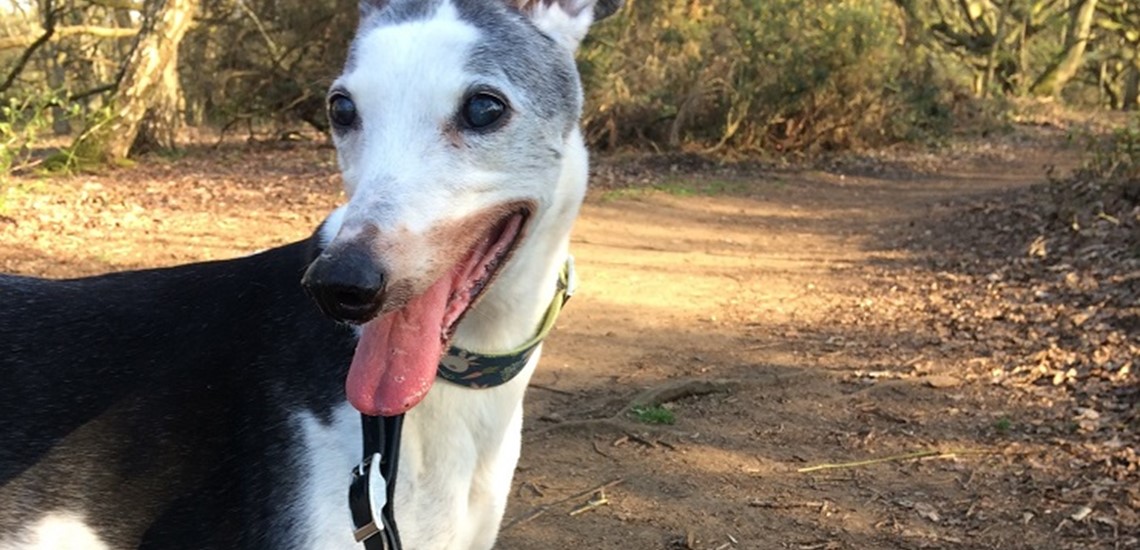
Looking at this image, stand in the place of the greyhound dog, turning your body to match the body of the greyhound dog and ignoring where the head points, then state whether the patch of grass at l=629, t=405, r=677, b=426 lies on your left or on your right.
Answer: on your left

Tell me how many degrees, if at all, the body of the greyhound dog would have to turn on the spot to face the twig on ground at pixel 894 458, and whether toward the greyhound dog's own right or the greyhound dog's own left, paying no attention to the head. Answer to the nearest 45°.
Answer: approximately 90° to the greyhound dog's own left

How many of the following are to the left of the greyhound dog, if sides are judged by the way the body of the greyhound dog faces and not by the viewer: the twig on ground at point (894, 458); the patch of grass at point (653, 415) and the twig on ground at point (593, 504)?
3

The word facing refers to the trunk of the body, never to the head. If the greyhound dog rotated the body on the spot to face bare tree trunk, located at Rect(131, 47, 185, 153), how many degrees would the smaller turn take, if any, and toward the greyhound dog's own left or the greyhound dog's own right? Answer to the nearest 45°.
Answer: approximately 135° to the greyhound dog's own left

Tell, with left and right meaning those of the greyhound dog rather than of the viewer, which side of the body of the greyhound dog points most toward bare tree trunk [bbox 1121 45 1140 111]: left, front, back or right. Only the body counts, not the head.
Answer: left

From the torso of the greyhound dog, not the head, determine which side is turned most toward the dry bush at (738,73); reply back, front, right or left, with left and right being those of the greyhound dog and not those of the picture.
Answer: left

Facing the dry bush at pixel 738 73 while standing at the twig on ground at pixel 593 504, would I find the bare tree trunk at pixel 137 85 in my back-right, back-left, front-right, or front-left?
front-left

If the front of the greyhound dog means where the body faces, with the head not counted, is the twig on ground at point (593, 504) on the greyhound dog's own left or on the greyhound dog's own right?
on the greyhound dog's own left

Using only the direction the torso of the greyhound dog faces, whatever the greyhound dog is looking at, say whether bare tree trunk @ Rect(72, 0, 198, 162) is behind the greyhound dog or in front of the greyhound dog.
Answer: behind

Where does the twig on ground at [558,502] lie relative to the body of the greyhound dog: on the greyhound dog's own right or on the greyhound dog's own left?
on the greyhound dog's own left

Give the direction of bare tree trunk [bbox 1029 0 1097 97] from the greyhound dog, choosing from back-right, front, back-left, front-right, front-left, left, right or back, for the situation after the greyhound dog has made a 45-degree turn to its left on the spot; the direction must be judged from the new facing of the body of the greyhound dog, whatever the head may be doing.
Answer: front-left

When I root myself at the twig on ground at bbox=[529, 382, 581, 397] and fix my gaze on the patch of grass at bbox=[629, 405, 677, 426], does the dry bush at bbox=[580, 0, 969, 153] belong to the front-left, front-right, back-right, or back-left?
back-left
